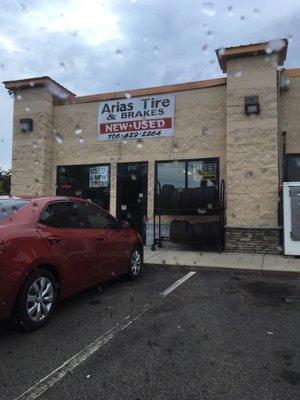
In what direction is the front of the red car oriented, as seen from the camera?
facing away from the viewer and to the right of the viewer

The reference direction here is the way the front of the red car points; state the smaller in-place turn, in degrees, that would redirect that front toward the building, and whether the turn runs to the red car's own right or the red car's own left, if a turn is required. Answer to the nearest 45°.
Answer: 0° — it already faces it

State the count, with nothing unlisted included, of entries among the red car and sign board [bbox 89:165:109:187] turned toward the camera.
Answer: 1

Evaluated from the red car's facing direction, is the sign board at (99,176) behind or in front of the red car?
in front

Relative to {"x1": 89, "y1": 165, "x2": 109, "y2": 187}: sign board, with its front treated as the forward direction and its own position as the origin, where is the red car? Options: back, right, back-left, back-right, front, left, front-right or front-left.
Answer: front

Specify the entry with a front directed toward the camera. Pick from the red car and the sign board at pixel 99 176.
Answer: the sign board

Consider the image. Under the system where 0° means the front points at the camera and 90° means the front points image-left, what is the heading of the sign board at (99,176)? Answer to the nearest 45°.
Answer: approximately 0°
